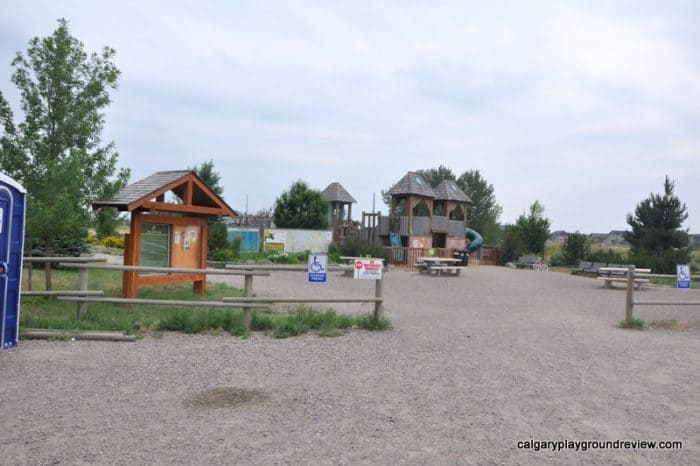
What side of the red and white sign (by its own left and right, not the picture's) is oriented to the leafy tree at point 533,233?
back

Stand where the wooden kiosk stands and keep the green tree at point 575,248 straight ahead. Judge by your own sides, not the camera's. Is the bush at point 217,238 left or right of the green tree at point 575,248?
left

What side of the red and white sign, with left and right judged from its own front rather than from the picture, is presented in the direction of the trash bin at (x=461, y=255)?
back

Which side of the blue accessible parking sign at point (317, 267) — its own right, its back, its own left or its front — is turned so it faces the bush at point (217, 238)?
back

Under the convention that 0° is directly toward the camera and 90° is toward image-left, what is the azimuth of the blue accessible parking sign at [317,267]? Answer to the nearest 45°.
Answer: approximately 0°

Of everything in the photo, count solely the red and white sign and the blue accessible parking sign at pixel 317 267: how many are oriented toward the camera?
2

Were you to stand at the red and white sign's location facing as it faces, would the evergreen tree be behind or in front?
behind

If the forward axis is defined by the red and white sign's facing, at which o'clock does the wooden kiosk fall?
The wooden kiosk is roughly at 4 o'clock from the red and white sign.

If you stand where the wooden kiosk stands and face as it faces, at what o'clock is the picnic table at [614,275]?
The picnic table is roughly at 10 o'clock from the wooden kiosk.

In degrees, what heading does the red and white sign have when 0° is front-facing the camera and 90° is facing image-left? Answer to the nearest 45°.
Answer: approximately 0°
